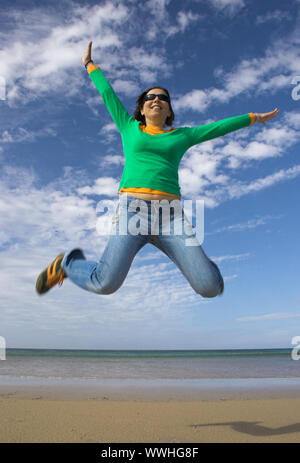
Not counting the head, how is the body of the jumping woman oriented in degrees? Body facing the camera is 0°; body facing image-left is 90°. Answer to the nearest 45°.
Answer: approximately 0°
